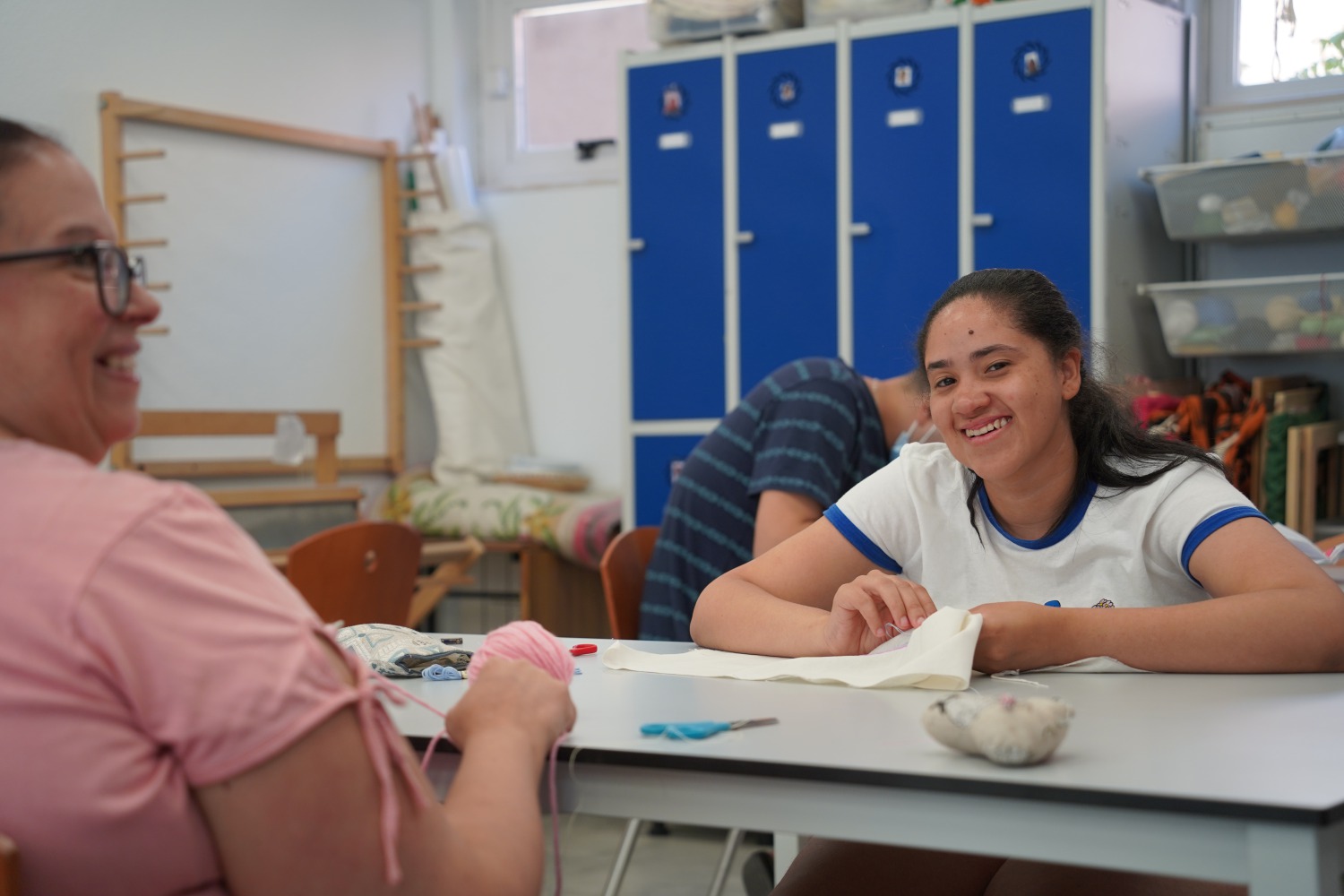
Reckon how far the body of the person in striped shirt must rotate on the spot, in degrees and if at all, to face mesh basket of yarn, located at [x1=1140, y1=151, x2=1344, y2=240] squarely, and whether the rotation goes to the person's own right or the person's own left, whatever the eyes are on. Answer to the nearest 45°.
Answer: approximately 45° to the person's own left

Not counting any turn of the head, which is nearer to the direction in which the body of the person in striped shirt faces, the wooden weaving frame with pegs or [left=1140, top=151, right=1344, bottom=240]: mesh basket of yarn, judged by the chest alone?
the mesh basket of yarn

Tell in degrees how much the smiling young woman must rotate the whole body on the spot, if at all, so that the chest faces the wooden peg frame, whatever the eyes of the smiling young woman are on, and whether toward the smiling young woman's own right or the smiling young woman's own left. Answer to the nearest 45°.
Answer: approximately 135° to the smiling young woman's own right

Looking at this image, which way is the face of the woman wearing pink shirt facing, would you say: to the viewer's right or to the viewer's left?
to the viewer's right

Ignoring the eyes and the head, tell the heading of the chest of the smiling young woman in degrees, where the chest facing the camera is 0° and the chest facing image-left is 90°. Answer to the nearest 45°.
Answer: approximately 0°

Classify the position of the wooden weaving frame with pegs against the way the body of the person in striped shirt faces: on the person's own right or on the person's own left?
on the person's own left

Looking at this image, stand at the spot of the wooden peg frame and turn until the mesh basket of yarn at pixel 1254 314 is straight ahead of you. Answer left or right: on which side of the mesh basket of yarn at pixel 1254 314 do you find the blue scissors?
right

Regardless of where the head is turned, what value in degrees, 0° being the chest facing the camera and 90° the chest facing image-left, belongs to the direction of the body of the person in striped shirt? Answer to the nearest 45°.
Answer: approximately 270°

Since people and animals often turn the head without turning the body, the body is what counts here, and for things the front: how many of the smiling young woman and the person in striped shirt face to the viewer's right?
1

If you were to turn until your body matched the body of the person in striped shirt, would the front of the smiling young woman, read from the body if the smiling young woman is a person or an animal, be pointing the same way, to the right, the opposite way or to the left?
to the right
